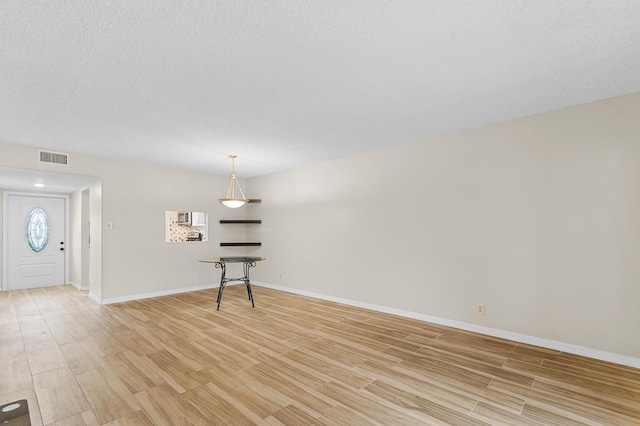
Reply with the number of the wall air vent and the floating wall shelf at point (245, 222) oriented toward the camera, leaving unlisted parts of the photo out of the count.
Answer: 2

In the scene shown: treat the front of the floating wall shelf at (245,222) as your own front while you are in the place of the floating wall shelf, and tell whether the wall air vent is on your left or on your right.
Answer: on your right

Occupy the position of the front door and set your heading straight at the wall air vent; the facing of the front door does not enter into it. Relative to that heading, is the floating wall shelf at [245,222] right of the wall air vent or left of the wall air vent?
left

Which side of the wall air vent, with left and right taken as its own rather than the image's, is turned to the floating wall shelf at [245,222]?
left

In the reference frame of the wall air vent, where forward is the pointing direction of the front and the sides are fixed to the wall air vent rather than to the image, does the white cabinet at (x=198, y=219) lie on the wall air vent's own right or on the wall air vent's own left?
on the wall air vent's own left

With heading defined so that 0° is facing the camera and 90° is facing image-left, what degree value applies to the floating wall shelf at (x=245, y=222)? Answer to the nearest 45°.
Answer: approximately 0°

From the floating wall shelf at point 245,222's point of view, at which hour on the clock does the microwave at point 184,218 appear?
The microwave is roughly at 3 o'clock from the floating wall shelf.
